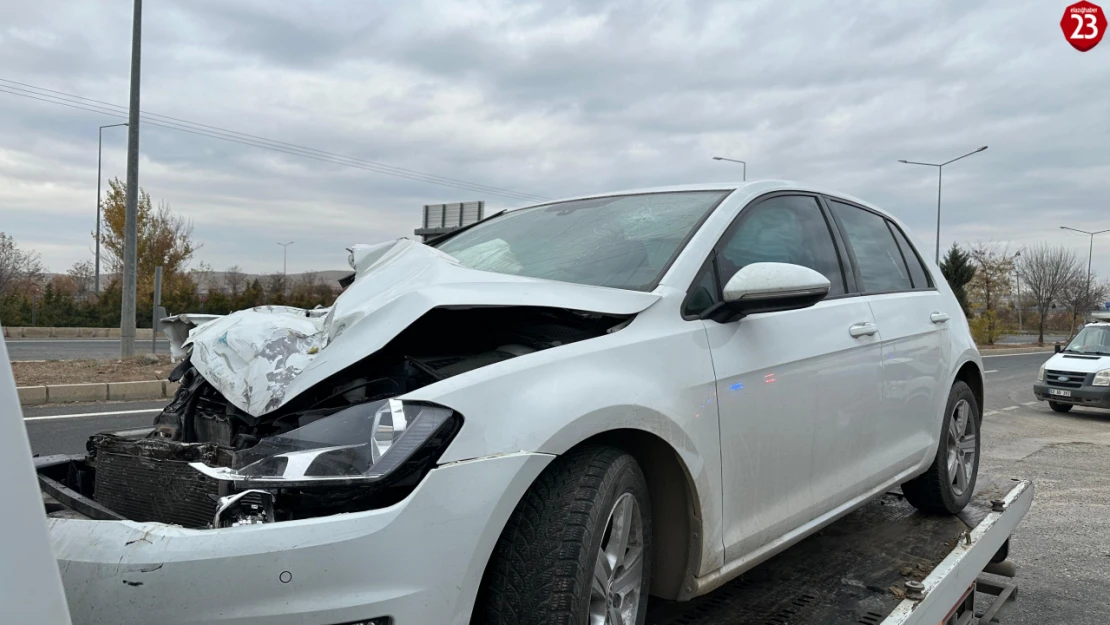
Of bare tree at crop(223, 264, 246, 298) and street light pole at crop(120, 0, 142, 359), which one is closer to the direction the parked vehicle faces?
the street light pole

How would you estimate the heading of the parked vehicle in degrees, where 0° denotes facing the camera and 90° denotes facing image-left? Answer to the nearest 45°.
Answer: approximately 45°

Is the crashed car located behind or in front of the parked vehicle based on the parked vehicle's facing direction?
in front

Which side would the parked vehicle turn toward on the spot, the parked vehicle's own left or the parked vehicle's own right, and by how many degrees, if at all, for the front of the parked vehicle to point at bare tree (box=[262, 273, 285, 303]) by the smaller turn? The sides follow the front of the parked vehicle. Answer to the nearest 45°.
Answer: approximately 45° to the parked vehicle's own right

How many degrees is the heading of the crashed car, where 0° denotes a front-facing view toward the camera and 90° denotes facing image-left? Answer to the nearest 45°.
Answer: approximately 45°

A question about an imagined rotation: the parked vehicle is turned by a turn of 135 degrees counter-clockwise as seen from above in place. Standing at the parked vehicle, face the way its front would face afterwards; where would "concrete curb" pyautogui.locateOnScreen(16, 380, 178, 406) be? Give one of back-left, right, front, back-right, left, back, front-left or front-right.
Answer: back-right

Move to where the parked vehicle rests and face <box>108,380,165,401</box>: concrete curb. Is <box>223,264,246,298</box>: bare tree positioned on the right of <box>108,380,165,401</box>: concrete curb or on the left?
right

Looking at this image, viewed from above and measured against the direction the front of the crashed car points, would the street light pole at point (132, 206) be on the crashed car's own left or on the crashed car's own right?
on the crashed car's own right

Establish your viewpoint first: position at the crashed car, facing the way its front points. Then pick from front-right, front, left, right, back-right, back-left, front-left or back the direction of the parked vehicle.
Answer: back

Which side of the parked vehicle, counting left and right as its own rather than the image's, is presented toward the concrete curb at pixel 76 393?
front

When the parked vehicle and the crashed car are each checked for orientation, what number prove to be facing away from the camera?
0
